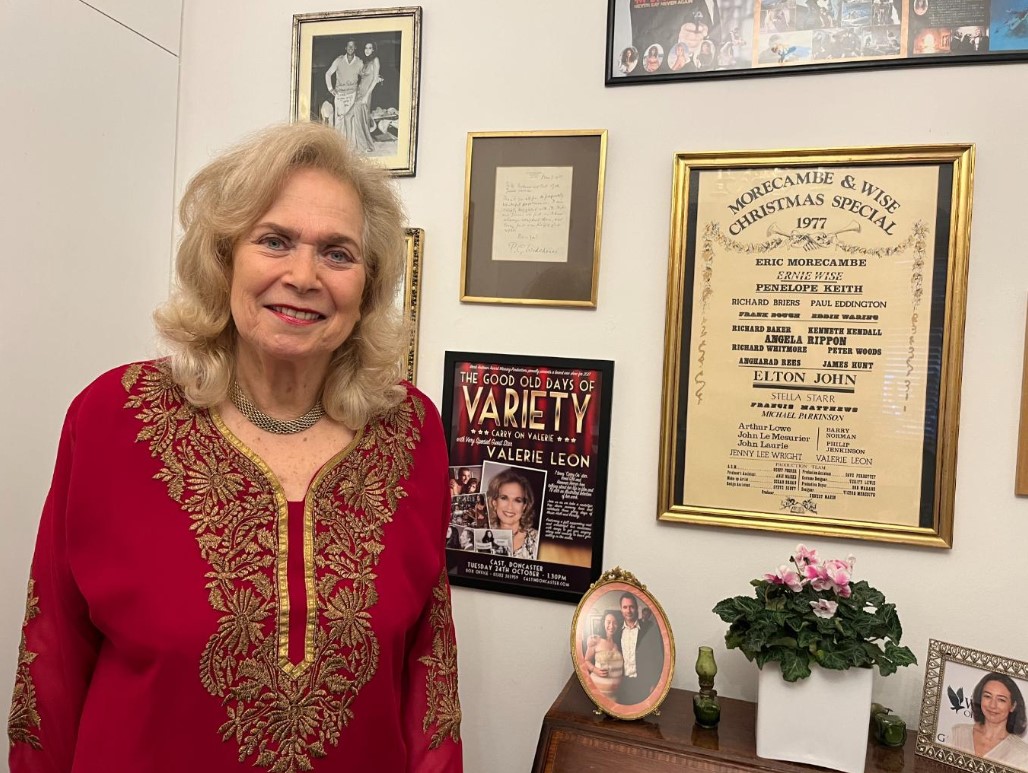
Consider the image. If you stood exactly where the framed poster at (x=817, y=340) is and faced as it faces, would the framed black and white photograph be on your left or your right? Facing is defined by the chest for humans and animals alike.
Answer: on your right

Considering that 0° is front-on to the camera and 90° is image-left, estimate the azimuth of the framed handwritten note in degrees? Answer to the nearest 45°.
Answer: approximately 0°

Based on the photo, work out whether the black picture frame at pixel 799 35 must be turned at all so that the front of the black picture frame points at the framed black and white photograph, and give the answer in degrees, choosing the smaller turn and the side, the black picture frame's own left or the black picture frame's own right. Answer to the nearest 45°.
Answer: approximately 90° to the black picture frame's own right
